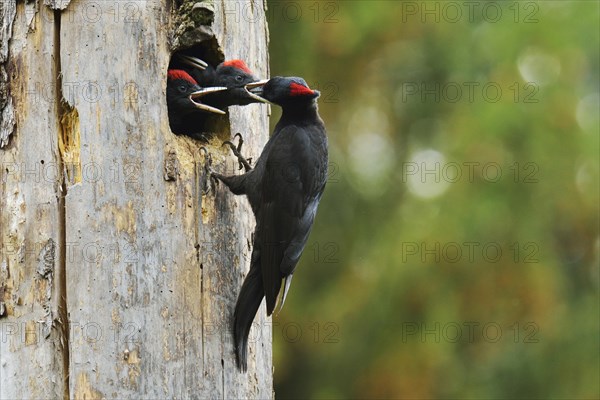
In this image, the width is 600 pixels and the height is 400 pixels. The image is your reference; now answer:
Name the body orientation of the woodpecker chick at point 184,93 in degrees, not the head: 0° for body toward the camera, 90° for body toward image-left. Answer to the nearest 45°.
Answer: approximately 270°

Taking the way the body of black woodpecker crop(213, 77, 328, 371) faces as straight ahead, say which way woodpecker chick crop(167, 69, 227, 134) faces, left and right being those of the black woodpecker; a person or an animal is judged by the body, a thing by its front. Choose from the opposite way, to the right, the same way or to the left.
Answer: the opposite way

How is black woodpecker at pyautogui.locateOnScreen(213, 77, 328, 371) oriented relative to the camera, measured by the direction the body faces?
to the viewer's left

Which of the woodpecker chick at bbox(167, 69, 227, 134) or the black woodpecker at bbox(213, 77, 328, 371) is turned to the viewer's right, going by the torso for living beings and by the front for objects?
the woodpecker chick

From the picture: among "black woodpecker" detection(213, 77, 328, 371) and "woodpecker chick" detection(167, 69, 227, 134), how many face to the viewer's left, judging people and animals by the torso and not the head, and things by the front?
1

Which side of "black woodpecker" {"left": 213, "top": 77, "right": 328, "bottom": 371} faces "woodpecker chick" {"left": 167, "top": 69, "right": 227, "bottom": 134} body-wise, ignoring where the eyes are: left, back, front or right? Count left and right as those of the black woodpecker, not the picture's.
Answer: front
